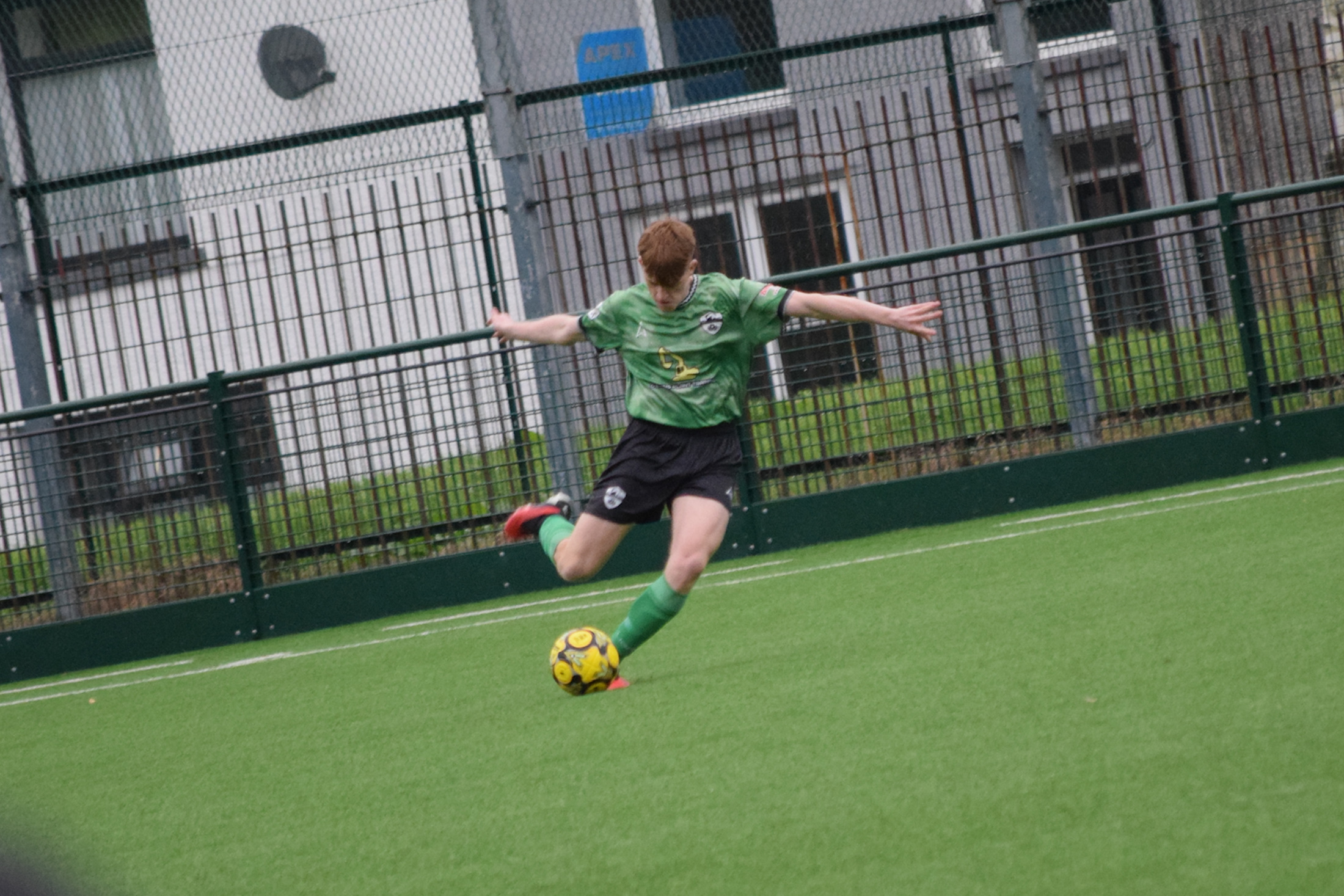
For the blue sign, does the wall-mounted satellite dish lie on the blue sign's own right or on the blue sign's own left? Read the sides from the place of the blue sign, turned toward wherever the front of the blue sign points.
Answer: on the blue sign's own right

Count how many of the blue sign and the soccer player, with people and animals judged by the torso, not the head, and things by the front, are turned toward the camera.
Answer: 2

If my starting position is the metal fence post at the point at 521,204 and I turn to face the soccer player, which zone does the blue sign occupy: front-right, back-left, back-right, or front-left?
back-left

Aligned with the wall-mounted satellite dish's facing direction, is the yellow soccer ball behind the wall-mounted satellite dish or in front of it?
in front

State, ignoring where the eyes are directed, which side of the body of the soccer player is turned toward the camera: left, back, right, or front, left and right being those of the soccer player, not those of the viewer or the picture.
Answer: front

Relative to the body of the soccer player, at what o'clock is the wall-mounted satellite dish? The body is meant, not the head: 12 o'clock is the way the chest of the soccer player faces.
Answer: The wall-mounted satellite dish is roughly at 5 o'clock from the soccer player.

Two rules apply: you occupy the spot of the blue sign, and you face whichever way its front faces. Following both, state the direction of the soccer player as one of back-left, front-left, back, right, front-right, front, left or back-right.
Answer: front
